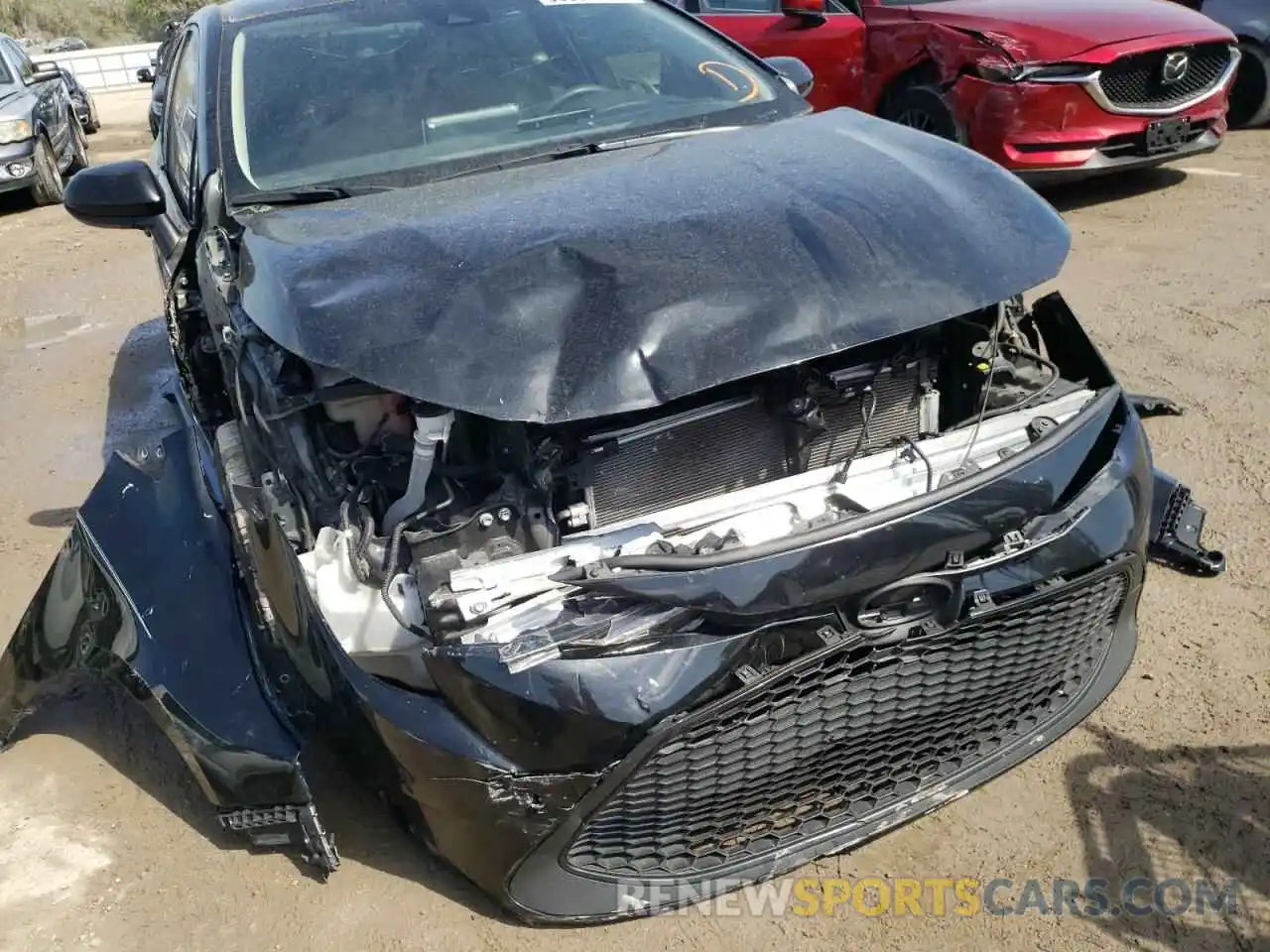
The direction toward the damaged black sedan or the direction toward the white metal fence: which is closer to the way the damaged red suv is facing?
the damaged black sedan

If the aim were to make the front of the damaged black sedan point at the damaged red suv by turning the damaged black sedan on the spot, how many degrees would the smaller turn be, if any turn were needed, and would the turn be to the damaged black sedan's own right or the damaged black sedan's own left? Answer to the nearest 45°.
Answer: approximately 90° to the damaged black sedan's own left

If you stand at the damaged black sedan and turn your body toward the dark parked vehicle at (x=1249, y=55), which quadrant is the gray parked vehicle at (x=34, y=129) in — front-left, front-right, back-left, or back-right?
front-left

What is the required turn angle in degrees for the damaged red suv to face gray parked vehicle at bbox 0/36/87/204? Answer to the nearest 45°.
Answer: approximately 135° to its right

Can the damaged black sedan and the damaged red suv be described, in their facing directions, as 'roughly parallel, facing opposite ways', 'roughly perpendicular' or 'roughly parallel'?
roughly parallel

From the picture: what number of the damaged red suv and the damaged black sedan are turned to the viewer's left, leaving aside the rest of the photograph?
0

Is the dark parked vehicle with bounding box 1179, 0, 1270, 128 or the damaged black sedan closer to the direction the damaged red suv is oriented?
the damaged black sedan

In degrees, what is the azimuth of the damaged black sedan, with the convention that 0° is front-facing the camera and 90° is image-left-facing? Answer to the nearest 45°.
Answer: approximately 315°

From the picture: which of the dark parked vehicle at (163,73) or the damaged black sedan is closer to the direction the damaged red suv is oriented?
the damaged black sedan

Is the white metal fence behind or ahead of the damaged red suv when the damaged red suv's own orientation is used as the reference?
behind

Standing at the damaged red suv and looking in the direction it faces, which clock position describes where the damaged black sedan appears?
The damaged black sedan is roughly at 2 o'clock from the damaged red suv.

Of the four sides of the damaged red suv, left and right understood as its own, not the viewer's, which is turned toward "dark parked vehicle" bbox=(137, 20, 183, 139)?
right
